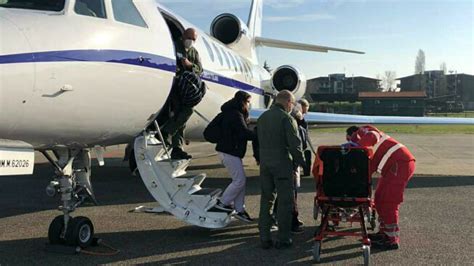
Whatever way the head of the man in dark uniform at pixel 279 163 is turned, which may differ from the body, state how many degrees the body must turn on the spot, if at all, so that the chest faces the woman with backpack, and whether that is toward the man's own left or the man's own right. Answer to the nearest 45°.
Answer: approximately 90° to the man's own left

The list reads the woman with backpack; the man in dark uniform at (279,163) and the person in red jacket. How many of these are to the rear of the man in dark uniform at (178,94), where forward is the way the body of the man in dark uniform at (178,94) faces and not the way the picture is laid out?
0

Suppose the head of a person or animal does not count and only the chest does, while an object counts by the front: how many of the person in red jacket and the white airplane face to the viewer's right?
0

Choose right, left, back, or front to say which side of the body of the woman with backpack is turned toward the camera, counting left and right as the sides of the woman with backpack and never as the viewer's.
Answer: right

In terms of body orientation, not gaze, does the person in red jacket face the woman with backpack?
yes

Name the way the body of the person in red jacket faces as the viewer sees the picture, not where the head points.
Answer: to the viewer's left

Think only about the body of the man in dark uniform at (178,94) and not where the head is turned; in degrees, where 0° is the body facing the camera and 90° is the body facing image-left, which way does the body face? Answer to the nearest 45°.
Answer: approximately 315°

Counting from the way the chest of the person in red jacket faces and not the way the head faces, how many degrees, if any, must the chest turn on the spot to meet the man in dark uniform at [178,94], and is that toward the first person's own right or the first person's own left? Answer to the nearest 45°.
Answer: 0° — they already face them

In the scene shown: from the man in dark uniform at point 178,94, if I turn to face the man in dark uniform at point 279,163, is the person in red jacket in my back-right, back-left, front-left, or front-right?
front-left

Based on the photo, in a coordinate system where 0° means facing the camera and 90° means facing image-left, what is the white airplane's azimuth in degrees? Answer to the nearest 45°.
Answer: approximately 45°

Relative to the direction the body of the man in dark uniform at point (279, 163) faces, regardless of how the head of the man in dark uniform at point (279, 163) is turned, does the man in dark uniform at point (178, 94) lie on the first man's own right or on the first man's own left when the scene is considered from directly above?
on the first man's own left
